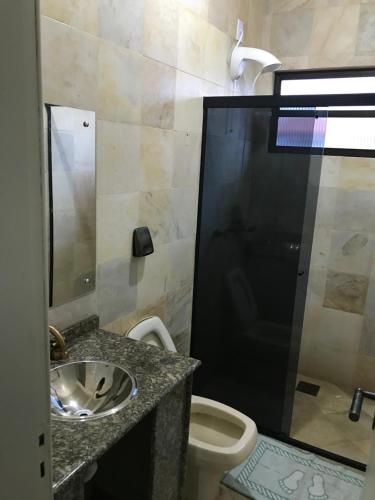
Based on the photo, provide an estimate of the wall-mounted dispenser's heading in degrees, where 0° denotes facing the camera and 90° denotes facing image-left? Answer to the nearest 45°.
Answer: approximately 315°

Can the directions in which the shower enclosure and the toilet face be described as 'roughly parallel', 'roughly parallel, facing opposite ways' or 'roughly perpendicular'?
roughly perpendicular

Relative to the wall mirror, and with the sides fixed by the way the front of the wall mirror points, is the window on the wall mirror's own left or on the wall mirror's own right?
on the wall mirror's own left

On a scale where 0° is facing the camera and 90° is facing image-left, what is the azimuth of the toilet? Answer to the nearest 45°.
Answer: approximately 315°

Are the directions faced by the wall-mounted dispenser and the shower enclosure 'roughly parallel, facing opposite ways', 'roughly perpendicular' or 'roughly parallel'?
roughly perpendicular

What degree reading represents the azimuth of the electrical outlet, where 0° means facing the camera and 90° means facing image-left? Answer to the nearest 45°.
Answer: approximately 315°
